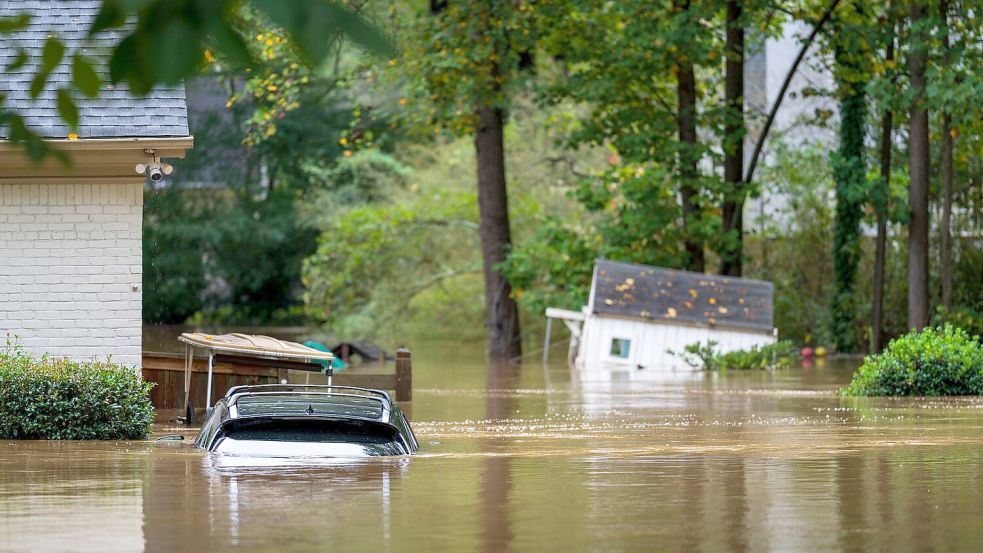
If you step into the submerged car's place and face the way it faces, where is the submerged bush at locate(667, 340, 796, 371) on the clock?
The submerged bush is roughly at 1 o'clock from the submerged car.

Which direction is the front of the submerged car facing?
away from the camera

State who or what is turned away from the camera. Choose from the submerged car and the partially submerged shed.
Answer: the submerged car

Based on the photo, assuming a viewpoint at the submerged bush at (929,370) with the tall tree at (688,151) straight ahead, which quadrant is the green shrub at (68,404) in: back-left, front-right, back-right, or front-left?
back-left

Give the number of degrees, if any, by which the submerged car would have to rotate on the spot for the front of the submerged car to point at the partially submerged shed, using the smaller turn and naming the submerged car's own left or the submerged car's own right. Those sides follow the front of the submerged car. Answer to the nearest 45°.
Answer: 0° — it already faces it

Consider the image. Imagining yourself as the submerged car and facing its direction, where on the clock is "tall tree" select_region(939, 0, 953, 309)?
The tall tree is roughly at 1 o'clock from the submerged car.

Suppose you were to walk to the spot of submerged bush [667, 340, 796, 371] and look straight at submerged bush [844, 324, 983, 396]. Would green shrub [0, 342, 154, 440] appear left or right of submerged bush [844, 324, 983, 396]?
right
